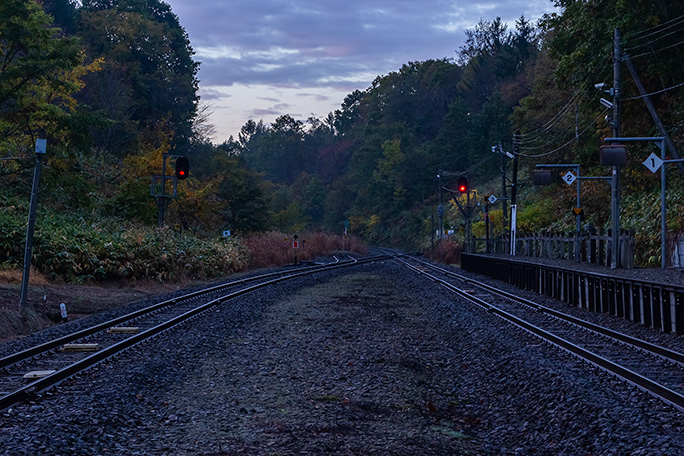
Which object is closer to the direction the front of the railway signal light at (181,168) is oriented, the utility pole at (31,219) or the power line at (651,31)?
the utility pole

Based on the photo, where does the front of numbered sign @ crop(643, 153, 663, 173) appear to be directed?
toward the camera

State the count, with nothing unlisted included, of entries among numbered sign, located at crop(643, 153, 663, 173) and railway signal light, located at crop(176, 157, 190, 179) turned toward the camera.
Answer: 2

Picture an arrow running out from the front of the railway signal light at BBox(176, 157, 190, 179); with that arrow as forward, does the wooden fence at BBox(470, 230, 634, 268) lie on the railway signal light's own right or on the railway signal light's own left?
on the railway signal light's own left

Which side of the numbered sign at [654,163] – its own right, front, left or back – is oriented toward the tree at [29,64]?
right

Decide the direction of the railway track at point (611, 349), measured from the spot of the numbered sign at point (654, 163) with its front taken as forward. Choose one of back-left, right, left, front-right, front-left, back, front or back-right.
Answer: front

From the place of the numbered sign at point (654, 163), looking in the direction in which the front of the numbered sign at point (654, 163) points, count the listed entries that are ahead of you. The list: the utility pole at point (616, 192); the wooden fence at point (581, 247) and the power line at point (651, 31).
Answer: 0

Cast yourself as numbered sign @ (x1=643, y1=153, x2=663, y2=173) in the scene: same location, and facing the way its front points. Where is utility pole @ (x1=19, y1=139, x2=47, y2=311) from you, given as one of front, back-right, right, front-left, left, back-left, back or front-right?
front-right

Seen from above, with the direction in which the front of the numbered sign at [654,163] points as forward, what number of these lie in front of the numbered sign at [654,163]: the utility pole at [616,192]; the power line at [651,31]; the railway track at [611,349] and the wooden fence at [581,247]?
1

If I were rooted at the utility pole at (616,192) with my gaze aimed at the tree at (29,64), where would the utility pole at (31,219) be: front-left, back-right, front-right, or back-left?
front-left

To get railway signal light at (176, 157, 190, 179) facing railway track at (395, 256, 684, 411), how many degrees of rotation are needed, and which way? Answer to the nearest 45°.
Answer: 0° — it already faces it

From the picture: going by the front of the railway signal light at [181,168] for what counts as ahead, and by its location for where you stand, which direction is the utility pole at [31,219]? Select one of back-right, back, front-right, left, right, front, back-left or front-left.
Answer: front

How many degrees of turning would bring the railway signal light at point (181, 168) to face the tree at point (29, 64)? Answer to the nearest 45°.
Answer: approximately 90° to its right
